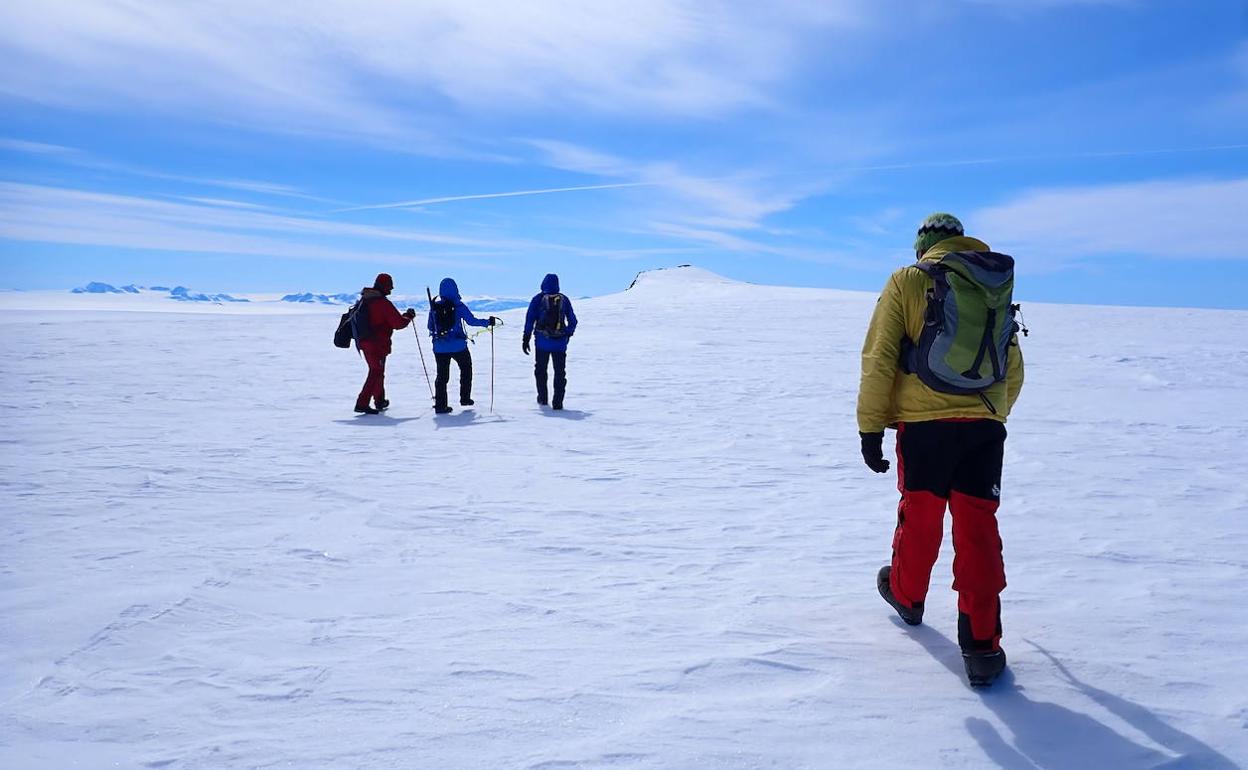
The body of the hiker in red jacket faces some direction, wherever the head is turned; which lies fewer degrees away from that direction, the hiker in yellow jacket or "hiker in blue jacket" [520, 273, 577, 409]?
the hiker in blue jacket

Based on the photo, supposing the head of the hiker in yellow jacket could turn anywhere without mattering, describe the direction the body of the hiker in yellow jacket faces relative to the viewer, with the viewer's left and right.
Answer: facing away from the viewer and to the left of the viewer

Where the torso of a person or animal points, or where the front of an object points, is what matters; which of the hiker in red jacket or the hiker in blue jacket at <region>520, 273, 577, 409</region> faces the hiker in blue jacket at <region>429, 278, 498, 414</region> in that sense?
the hiker in red jacket

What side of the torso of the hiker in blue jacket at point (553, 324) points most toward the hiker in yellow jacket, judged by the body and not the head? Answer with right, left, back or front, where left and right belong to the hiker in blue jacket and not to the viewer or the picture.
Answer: back

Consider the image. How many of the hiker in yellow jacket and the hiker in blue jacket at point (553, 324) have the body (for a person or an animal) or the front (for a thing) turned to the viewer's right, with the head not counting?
0

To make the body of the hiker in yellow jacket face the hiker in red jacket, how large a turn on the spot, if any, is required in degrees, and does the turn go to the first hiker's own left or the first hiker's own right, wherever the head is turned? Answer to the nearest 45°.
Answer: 0° — they already face them

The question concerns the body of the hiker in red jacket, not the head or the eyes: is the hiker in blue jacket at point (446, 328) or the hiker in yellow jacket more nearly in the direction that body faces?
the hiker in blue jacket

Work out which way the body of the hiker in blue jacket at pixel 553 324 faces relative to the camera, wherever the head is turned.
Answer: away from the camera

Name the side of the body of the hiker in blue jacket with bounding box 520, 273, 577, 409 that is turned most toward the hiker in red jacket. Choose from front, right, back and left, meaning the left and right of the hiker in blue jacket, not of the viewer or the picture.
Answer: left

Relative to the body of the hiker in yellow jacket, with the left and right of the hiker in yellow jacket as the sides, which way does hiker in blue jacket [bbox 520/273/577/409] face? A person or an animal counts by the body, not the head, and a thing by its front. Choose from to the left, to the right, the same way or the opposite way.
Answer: the same way

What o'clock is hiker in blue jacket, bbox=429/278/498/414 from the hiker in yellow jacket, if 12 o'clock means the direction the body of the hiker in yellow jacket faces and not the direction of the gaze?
The hiker in blue jacket is roughly at 12 o'clock from the hiker in yellow jacket.

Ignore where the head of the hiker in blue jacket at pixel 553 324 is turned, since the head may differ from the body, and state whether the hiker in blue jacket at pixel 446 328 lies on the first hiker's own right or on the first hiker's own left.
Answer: on the first hiker's own left
